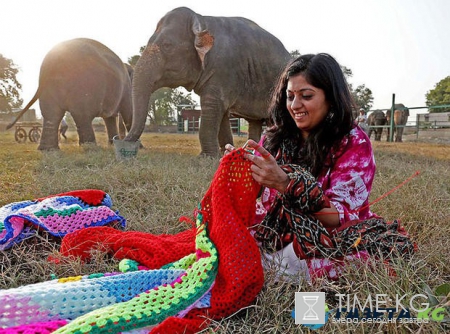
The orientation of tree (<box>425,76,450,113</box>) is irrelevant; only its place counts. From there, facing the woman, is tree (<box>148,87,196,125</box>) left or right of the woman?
right

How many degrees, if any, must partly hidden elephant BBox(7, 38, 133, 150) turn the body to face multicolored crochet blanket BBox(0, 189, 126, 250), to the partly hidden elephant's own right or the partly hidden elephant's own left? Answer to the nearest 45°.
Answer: approximately 135° to the partly hidden elephant's own right

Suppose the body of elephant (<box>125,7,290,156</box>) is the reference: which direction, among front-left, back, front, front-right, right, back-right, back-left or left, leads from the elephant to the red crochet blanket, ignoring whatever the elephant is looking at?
front-left

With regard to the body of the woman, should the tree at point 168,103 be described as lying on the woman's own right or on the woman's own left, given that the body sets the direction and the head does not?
on the woman's own right

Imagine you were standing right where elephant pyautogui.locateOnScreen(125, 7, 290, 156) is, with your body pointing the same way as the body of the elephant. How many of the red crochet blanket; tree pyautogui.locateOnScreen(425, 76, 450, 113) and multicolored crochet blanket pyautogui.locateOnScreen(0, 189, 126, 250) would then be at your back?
1

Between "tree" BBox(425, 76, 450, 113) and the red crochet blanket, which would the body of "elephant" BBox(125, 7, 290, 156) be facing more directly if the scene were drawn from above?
the red crochet blanket

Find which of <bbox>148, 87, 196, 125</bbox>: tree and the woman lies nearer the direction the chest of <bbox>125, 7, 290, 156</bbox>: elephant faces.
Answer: the woman

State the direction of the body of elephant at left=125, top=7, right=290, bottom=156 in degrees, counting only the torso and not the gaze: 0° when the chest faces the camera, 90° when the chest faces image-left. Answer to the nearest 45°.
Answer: approximately 45°

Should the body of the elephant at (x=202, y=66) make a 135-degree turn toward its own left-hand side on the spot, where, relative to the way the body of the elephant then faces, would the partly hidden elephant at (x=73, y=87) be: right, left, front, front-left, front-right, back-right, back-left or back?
back-left
